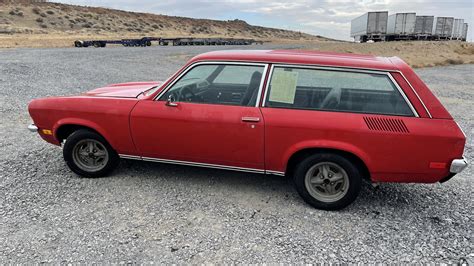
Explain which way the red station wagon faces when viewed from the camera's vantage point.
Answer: facing to the left of the viewer

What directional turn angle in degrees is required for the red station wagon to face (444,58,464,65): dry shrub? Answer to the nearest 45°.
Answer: approximately 135° to its right

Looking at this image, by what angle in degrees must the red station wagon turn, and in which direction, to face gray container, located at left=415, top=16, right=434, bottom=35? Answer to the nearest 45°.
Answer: approximately 135° to its right

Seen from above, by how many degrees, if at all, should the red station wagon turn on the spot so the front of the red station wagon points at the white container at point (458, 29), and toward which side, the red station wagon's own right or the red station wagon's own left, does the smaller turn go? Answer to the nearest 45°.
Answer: approximately 135° to the red station wagon's own right

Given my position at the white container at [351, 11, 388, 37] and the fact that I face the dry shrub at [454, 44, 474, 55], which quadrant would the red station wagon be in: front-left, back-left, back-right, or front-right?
front-right

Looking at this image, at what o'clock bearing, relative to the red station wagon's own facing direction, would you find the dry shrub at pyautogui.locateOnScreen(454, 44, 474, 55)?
The dry shrub is roughly at 4 o'clock from the red station wagon.

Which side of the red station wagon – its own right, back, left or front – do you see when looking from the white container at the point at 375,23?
right
